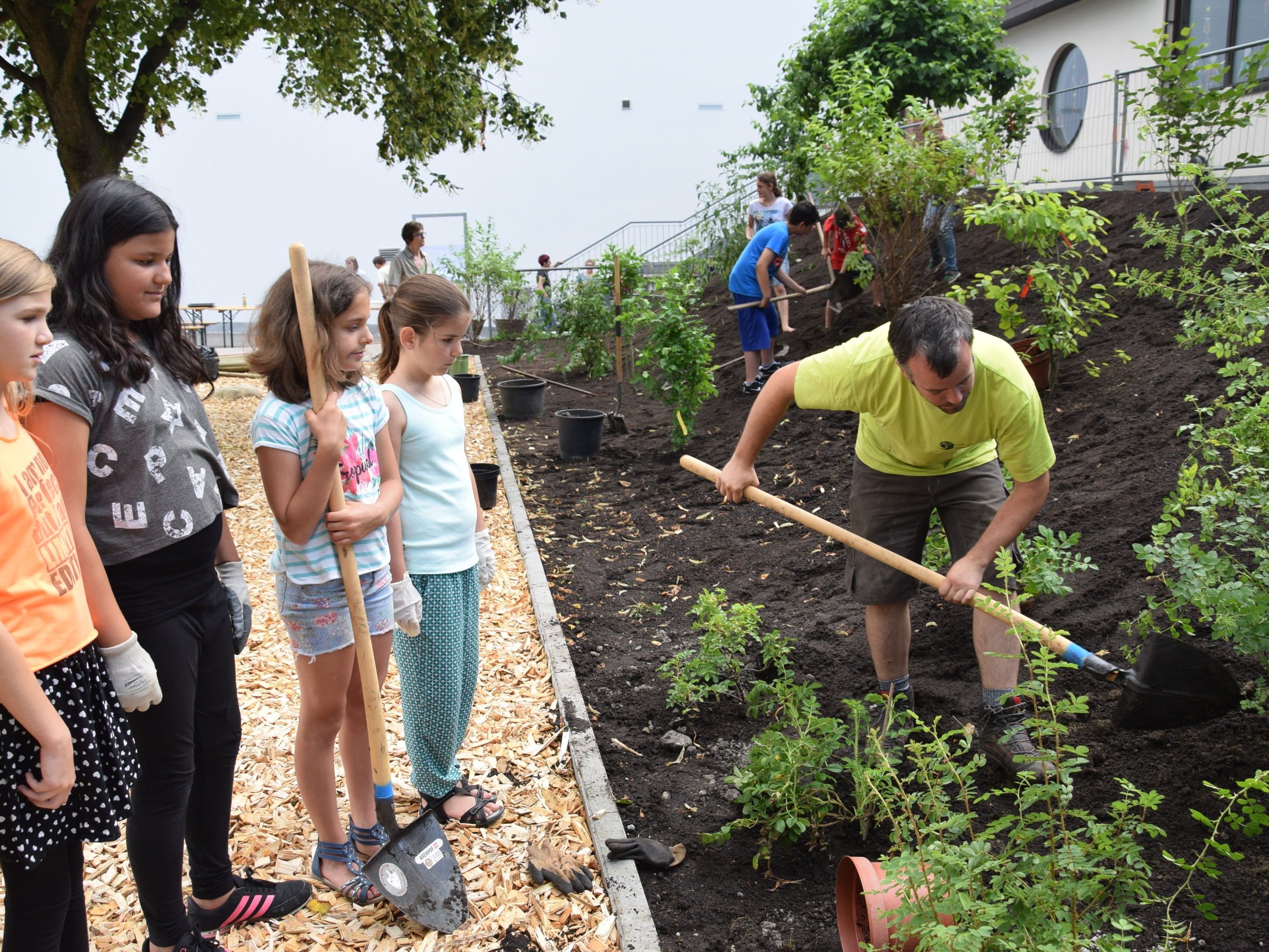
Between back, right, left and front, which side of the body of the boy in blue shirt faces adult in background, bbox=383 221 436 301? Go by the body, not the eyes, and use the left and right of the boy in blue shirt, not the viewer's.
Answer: back

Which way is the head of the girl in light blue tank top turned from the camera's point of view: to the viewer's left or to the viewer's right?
to the viewer's right

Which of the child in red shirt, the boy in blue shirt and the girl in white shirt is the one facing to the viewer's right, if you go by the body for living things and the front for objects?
the boy in blue shirt

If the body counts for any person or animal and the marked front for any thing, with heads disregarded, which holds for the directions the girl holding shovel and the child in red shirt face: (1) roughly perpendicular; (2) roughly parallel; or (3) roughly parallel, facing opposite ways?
roughly perpendicular

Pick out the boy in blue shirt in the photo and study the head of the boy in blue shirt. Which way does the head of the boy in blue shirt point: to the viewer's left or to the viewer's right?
to the viewer's right

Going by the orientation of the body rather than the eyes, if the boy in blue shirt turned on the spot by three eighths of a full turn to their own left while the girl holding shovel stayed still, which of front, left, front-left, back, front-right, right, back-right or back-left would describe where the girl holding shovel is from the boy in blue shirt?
back-left

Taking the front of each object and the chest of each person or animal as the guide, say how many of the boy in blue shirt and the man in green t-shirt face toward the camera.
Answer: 1

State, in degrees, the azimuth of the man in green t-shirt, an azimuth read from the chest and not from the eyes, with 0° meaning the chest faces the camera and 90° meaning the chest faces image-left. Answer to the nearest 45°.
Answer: approximately 0°

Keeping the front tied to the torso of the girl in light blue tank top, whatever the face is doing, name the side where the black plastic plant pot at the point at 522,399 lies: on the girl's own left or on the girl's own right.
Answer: on the girl's own left

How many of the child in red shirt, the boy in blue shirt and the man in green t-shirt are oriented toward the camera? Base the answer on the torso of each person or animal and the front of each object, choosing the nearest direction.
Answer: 2

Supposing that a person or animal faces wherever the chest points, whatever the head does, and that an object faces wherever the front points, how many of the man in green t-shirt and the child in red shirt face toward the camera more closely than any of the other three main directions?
2
